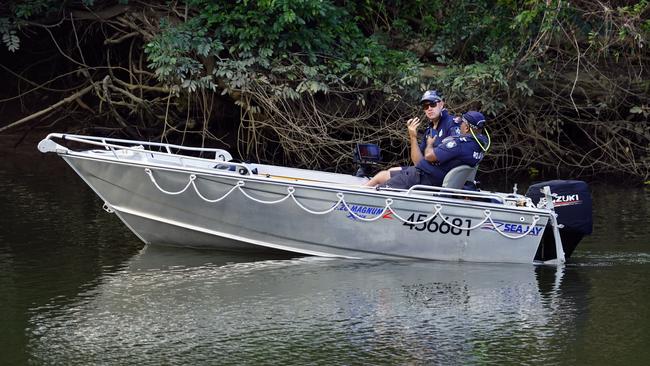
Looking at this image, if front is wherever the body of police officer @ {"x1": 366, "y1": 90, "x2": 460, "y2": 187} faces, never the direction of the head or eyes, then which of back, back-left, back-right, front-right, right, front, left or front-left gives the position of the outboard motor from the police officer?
back-left

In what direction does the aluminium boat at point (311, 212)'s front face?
to the viewer's left

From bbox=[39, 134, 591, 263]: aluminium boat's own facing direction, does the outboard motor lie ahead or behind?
behind

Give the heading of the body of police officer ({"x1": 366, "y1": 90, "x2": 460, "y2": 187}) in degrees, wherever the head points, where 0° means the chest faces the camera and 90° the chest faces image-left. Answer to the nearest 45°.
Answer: approximately 45°
